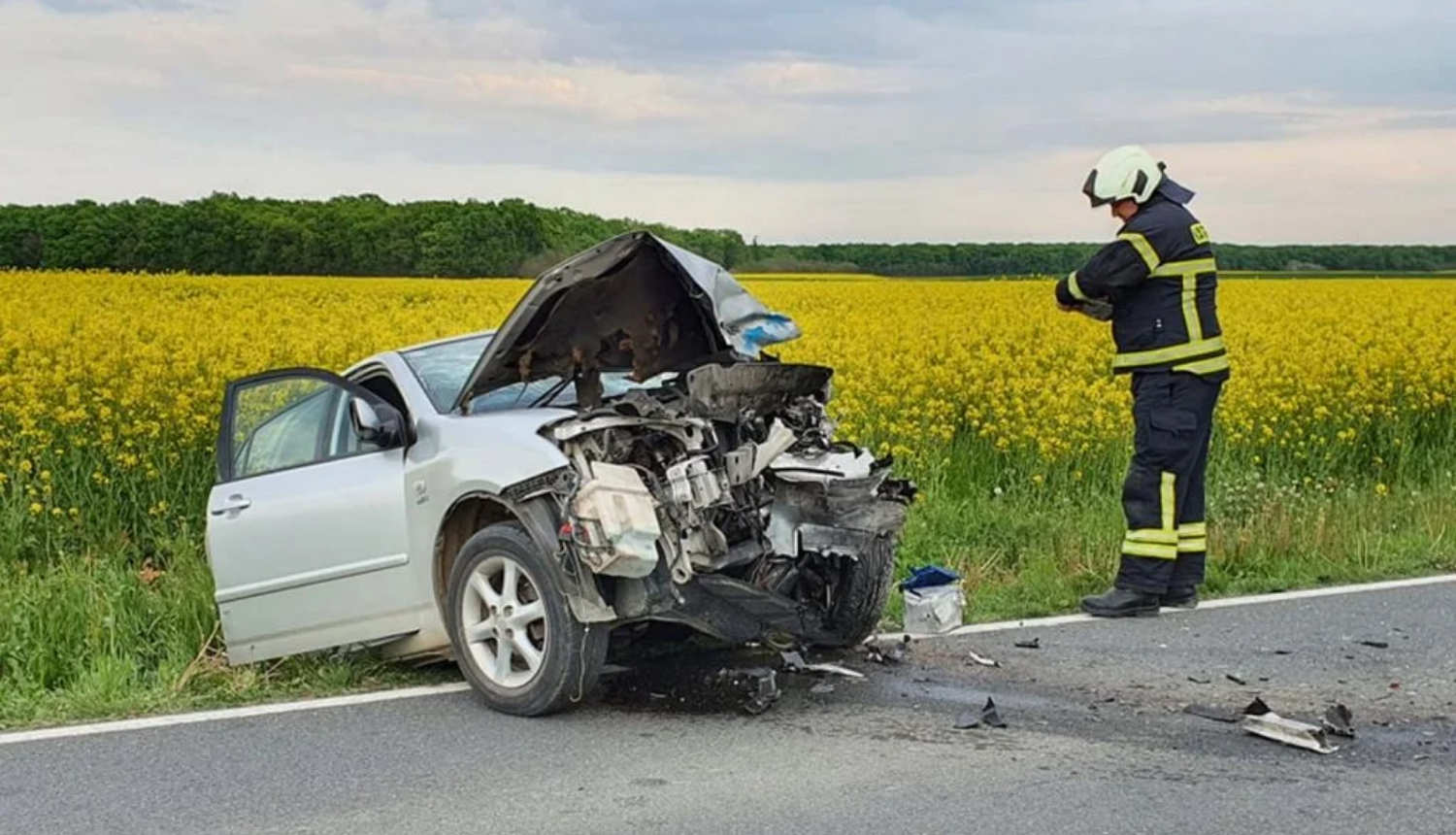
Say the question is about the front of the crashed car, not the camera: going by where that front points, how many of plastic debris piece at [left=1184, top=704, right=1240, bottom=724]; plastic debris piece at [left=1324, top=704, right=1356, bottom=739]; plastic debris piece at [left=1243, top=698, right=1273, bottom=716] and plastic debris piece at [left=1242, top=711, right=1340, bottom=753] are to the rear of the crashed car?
0

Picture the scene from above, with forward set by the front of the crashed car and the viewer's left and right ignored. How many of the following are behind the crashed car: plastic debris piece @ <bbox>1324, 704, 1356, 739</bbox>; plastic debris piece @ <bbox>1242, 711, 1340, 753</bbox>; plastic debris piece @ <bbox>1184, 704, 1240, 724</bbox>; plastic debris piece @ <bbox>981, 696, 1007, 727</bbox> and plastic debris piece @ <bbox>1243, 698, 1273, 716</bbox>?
0

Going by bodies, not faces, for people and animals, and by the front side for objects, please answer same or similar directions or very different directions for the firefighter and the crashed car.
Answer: very different directions

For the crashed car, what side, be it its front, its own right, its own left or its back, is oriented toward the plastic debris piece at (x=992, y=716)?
front

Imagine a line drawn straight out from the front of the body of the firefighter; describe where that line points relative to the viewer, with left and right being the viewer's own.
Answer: facing to the left of the viewer

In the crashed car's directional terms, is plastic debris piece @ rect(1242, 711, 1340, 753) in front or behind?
in front

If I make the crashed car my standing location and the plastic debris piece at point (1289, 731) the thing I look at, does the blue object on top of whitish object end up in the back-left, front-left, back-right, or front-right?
front-left

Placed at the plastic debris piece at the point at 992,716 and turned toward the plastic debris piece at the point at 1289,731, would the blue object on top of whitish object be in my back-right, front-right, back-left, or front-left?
back-left

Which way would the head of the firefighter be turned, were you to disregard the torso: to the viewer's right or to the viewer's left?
to the viewer's left

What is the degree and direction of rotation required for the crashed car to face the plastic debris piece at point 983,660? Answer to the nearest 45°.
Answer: approximately 45° to its left

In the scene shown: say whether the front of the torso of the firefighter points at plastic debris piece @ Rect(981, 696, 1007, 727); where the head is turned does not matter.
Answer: no

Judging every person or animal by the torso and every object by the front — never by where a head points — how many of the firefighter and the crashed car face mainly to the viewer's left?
1

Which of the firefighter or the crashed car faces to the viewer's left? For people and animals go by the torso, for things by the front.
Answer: the firefighter

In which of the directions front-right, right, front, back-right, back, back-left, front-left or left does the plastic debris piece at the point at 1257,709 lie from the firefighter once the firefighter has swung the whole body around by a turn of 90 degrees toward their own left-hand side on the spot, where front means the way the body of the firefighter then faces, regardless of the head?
front

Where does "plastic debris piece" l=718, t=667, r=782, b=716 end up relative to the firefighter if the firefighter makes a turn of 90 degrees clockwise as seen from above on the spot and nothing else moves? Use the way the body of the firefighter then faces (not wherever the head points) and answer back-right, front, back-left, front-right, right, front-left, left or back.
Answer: back-left

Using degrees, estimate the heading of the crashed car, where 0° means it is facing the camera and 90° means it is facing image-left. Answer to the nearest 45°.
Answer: approximately 315°
